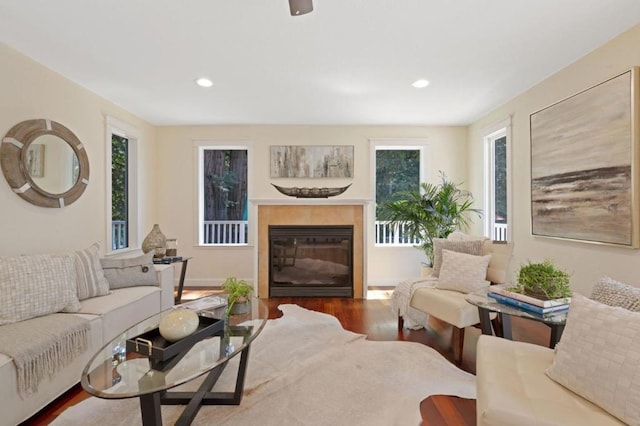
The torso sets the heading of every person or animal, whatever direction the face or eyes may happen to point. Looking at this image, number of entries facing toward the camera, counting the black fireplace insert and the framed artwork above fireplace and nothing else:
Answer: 2

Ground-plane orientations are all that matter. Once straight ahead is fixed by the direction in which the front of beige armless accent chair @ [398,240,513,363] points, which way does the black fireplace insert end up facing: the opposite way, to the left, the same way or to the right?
to the left

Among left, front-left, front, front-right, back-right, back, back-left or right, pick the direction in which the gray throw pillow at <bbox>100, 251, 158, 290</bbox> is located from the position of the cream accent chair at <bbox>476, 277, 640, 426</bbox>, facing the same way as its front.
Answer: front-right

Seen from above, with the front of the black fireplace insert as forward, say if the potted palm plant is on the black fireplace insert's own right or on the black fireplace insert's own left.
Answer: on the black fireplace insert's own left

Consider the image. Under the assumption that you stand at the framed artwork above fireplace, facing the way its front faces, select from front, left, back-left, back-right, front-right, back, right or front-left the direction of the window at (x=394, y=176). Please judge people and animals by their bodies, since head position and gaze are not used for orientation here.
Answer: left

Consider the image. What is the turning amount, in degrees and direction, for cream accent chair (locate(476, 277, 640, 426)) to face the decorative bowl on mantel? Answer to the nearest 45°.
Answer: approximately 90° to its right

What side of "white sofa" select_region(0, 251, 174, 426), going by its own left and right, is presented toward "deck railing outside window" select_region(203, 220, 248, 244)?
left

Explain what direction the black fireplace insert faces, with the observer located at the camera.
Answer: facing the viewer

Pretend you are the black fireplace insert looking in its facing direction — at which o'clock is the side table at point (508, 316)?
The side table is roughly at 11 o'clock from the black fireplace insert.

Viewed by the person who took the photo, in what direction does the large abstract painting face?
facing the viewer and to the left of the viewer

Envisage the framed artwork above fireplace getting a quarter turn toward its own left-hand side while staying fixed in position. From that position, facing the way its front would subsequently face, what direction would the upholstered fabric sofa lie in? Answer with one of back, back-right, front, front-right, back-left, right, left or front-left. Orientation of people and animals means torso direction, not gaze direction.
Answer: back-right

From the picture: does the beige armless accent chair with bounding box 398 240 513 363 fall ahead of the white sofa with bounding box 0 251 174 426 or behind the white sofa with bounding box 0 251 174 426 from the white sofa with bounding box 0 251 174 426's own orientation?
ahead

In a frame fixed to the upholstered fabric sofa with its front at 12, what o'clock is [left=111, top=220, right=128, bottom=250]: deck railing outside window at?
The deck railing outside window is roughly at 8 o'clock from the upholstered fabric sofa.

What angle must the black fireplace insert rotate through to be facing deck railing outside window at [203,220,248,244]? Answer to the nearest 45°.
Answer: approximately 135° to its right

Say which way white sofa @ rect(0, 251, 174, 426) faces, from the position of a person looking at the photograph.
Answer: facing the viewer and to the right of the viewer

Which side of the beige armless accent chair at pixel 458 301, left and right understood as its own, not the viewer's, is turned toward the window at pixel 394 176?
right

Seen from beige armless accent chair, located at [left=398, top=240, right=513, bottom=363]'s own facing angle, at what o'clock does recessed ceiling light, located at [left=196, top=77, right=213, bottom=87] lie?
The recessed ceiling light is roughly at 1 o'clock from the beige armless accent chair.

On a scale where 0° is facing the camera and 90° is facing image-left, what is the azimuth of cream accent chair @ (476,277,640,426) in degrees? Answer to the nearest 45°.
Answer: approximately 45°
